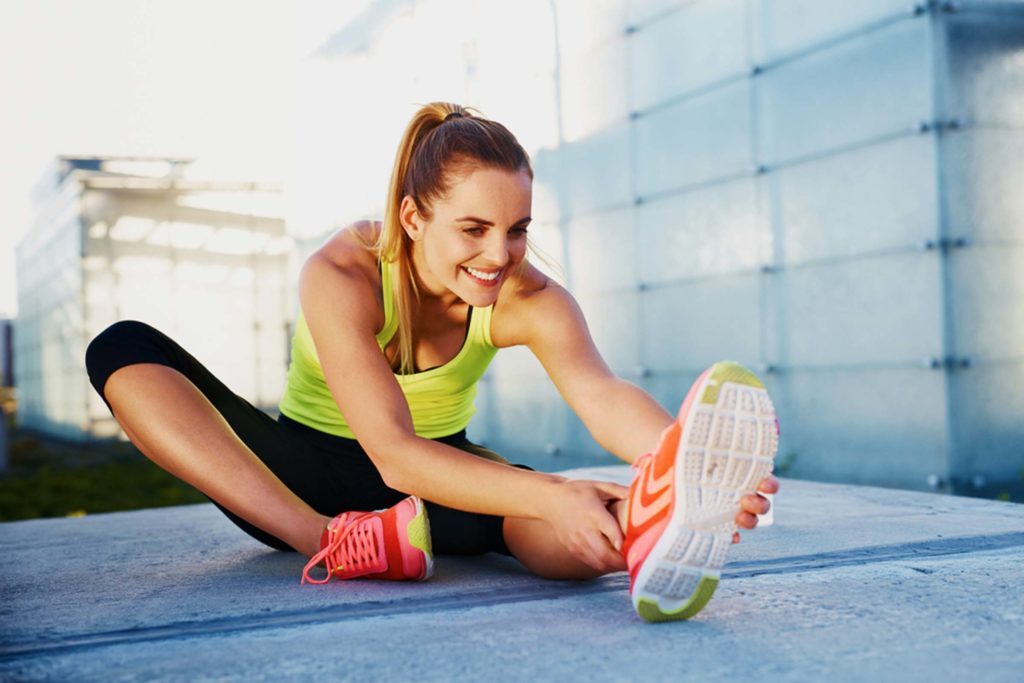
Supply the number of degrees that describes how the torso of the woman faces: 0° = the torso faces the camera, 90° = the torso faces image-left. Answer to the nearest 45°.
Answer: approximately 315°

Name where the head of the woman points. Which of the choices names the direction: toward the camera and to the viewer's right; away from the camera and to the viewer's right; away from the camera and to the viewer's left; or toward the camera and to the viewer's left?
toward the camera and to the viewer's right

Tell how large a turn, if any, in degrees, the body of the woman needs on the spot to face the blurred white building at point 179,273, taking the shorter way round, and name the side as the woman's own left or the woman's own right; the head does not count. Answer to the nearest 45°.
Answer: approximately 135° to the woman's own left

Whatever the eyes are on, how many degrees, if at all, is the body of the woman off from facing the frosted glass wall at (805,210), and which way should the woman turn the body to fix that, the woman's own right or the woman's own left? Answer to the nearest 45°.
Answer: approximately 90° to the woman's own left
